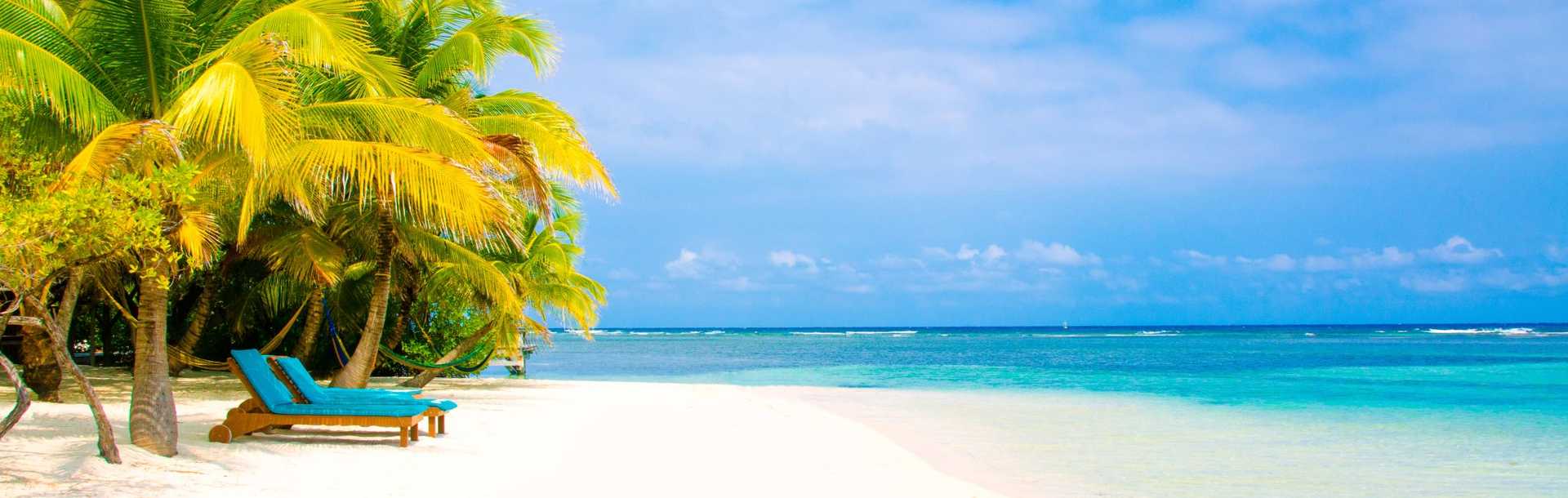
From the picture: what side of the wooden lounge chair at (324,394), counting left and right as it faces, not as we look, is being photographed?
right

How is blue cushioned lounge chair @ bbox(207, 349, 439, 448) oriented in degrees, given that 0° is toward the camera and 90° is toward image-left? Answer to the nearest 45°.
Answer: approximately 270°

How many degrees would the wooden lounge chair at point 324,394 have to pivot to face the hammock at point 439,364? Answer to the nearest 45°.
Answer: approximately 90° to its left

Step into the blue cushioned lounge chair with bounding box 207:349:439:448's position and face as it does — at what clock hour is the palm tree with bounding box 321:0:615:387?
The palm tree is roughly at 10 o'clock from the blue cushioned lounge chair.
